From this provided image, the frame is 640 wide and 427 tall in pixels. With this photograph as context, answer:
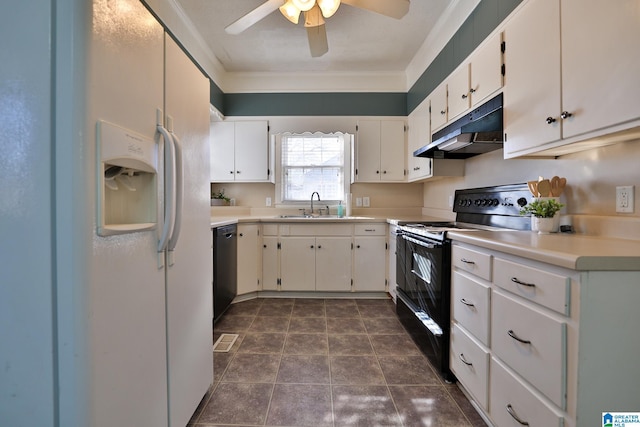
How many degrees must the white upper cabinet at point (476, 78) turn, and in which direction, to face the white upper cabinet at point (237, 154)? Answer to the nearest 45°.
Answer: approximately 45° to its right

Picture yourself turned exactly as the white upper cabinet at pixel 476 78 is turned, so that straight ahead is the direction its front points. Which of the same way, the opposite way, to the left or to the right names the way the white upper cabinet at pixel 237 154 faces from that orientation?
to the left

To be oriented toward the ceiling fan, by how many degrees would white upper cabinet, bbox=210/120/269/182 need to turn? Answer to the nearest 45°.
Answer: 0° — it already faces it

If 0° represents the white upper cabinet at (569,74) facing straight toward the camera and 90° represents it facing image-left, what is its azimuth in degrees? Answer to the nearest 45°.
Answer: approximately 45°

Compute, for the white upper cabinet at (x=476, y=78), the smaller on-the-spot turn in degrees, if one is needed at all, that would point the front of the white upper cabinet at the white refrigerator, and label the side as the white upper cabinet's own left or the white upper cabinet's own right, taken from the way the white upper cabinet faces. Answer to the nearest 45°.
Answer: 0° — it already faces it

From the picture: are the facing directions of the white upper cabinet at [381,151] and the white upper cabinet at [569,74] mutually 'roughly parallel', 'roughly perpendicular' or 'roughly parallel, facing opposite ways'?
roughly perpendicular

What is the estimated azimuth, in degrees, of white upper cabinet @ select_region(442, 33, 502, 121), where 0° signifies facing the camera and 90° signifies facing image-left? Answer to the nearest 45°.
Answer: approximately 45°
